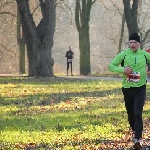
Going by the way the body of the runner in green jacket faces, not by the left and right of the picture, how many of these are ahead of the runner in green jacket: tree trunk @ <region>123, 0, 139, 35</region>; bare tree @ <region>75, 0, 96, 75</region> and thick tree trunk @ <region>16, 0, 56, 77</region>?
0

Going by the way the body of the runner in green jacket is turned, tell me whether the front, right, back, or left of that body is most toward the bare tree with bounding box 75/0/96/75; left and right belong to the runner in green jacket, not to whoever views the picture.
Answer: back

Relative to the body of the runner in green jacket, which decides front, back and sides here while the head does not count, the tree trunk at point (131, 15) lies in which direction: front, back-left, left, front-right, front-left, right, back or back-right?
back

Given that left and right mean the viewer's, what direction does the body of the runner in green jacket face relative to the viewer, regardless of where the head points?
facing the viewer

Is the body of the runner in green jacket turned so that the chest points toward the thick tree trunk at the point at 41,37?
no
